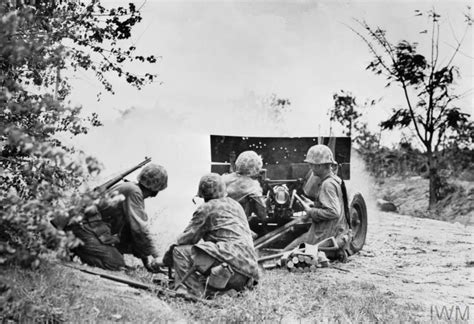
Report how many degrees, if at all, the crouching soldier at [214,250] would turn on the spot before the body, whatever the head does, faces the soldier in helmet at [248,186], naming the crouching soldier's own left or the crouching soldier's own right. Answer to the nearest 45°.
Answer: approximately 45° to the crouching soldier's own right

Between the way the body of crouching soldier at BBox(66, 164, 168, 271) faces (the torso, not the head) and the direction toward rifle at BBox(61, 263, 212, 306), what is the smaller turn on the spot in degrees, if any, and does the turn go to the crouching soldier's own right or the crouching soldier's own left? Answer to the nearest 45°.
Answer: approximately 90° to the crouching soldier's own right

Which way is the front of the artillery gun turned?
away from the camera

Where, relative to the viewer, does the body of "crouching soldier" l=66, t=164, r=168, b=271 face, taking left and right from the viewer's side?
facing to the right of the viewer

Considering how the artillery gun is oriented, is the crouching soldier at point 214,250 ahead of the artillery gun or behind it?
behind

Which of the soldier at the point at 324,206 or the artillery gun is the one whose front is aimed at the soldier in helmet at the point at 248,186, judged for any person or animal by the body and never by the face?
the soldier

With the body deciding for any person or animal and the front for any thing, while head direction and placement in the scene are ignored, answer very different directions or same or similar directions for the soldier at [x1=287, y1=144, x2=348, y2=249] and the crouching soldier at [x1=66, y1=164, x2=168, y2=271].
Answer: very different directions

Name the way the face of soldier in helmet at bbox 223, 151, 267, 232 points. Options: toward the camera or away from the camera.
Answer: away from the camera

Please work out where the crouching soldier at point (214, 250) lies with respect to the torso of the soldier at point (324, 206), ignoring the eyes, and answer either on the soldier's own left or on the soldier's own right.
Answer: on the soldier's own left

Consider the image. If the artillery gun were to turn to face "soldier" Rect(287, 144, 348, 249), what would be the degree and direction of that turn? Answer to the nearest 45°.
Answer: approximately 135° to its right

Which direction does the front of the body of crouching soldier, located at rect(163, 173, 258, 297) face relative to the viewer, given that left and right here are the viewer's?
facing away from the viewer and to the left of the viewer

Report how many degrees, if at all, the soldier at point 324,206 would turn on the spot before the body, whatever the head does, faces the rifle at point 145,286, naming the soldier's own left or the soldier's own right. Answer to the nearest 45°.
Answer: approximately 45° to the soldier's own left

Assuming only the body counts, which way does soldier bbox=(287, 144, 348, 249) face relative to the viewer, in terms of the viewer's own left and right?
facing to the left of the viewer

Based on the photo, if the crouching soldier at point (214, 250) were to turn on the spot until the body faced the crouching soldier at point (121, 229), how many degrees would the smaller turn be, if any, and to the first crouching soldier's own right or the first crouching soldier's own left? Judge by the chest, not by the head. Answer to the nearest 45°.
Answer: approximately 45° to the first crouching soldier's own left
